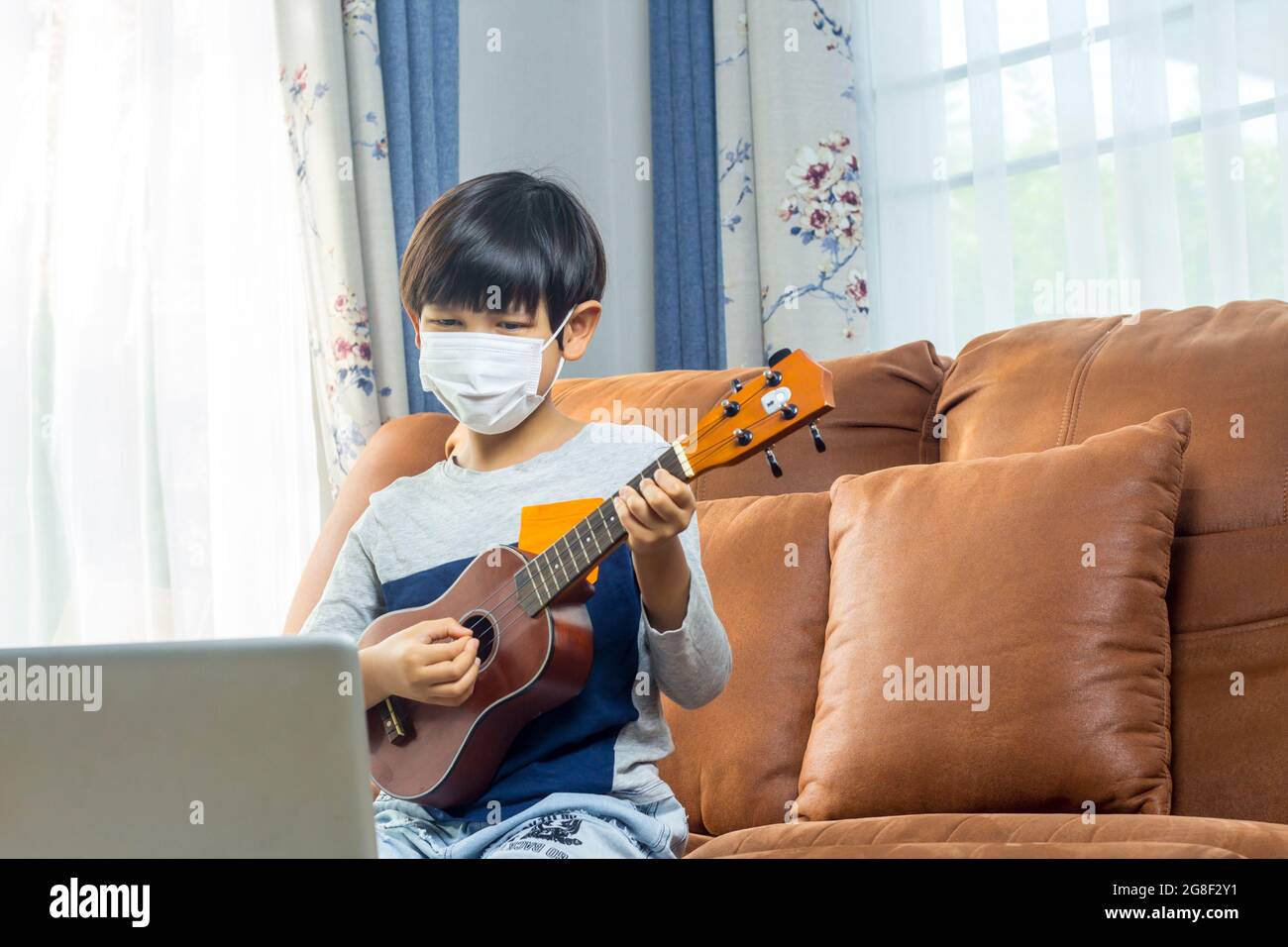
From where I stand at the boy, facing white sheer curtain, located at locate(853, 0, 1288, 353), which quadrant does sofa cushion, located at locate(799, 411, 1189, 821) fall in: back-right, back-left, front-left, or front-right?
front-right

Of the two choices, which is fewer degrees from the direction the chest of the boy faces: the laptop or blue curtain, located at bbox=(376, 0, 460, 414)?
the laptop

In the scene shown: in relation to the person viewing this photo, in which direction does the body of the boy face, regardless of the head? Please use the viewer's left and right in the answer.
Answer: facing the viewer and to the left of the viewer

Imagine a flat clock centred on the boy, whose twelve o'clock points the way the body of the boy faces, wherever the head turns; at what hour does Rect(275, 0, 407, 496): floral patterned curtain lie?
The floral patterned curtain is roughly at 4 o'clock from the boy.

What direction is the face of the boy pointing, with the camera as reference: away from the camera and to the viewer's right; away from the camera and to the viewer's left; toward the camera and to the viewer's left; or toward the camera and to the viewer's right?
toward the camera and to the viewer's left

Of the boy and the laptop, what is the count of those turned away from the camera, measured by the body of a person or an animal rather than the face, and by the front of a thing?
1

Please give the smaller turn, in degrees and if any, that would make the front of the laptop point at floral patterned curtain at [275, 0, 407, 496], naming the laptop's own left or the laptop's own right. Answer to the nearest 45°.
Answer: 0° — it already faces it

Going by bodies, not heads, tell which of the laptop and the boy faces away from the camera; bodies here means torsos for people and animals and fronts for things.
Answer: the laptop

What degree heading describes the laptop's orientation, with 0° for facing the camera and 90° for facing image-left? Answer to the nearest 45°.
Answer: approximately 180°

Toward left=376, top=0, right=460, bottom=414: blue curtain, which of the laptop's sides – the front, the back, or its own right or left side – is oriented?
front
